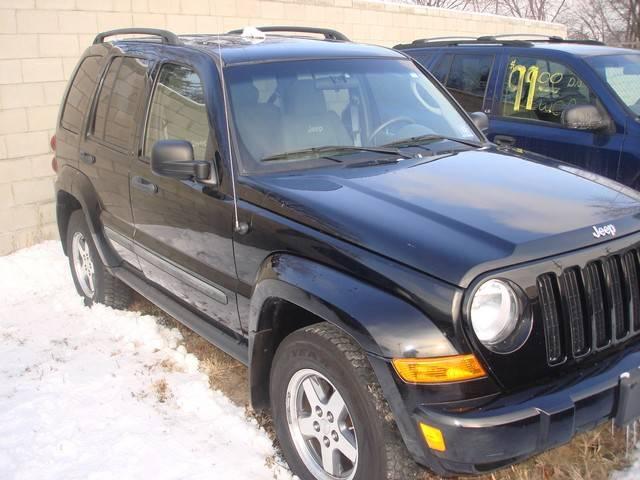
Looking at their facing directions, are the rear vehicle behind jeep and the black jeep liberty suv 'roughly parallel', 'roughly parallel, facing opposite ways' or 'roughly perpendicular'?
roughly parallel

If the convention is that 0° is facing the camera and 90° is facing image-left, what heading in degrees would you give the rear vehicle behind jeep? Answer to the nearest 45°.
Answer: approximately 315°

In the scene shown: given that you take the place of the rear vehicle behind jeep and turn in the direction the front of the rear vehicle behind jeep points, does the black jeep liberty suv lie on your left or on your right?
on your right

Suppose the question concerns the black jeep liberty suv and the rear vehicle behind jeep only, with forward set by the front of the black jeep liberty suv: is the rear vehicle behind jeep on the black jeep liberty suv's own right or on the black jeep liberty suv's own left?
on the black jeep liberty suv's own left

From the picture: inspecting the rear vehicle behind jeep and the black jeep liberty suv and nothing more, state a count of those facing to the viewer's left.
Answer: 0
